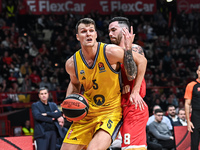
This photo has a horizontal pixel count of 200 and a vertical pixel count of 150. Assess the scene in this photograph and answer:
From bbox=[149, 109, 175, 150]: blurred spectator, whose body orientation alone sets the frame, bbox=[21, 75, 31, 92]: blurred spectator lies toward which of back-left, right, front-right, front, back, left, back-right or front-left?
back

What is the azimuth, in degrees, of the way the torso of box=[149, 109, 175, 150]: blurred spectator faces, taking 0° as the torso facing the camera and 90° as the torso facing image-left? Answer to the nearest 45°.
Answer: approximately 315°

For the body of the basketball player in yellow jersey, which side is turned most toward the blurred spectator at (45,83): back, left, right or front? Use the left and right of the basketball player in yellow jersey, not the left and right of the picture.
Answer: back

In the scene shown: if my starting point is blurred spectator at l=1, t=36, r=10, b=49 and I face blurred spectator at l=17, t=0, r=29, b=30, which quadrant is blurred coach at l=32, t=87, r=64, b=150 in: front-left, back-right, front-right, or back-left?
back-right

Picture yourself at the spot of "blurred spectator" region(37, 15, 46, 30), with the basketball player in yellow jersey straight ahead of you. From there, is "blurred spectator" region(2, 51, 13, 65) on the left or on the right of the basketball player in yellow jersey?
right

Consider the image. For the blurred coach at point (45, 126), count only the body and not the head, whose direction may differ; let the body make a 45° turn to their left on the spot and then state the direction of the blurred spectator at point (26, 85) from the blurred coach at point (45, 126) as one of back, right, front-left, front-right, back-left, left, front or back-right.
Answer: back-left

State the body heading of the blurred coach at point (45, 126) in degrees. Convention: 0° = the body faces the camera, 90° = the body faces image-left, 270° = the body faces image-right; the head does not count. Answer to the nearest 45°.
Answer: approximately 0°

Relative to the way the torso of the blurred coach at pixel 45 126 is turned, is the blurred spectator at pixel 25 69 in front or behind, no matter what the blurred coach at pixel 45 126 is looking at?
behind

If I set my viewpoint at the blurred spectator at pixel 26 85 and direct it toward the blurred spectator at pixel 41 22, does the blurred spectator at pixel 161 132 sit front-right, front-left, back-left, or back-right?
back-right
